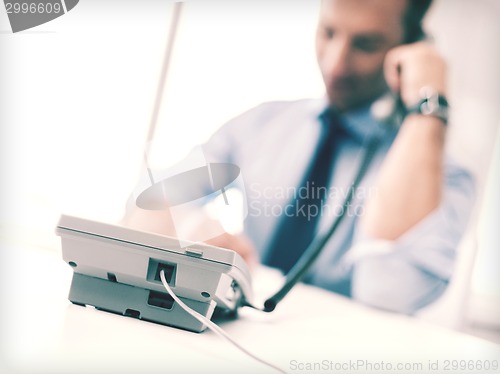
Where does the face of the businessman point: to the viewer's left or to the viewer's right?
to the viewer's left

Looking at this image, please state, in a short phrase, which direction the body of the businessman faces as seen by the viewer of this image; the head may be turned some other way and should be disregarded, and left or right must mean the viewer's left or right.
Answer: facing the viewer and to the left of the viewer
